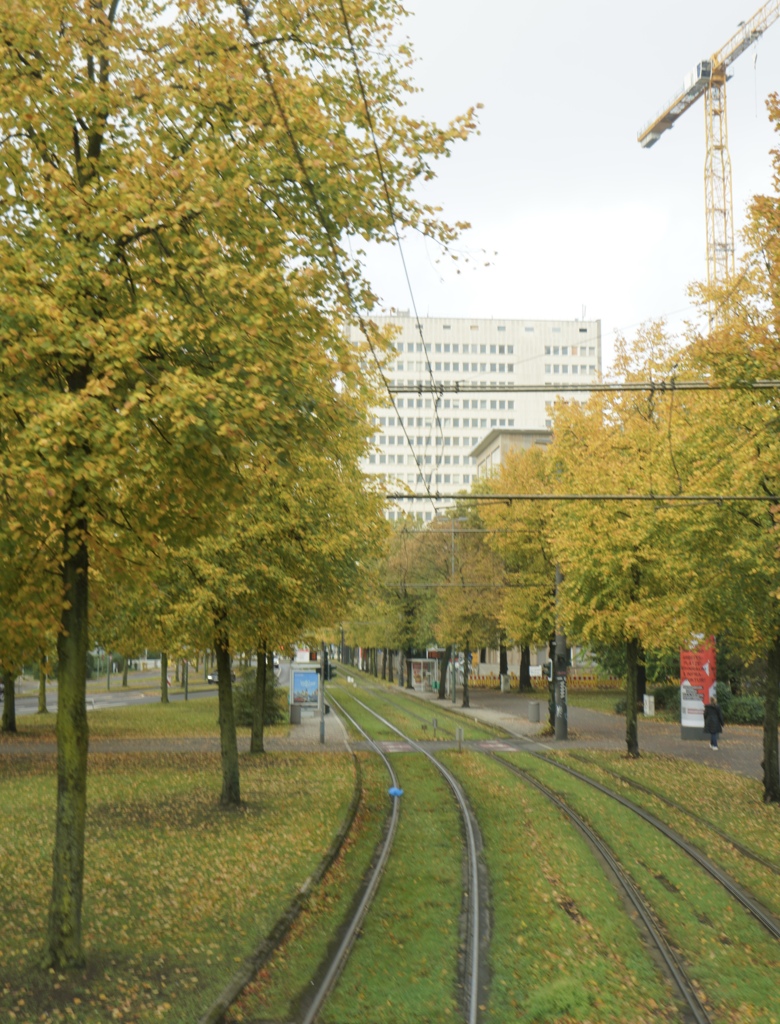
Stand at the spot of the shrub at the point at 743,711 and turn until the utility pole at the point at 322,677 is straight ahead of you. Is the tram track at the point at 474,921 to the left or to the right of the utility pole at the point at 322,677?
left

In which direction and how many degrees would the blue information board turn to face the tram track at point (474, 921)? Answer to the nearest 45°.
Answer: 0° — it already faces it

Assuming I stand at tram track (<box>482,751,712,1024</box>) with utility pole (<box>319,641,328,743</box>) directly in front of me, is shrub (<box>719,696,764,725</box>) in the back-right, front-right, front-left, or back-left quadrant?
front-right

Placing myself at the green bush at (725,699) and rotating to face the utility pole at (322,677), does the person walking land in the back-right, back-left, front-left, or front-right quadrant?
front-left

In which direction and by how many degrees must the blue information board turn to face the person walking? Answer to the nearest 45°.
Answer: approximately 45° to its left

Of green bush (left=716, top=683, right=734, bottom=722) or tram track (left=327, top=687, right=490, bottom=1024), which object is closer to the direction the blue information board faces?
the tram track

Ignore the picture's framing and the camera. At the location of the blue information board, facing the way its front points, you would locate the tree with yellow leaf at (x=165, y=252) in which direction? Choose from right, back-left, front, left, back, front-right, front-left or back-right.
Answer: front

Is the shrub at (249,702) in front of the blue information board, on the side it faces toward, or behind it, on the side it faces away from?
in front

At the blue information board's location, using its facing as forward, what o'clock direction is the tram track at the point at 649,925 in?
The tram track is roughly at 12 o'clock from the blue information board.

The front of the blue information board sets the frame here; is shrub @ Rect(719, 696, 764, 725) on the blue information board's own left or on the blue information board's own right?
on the blue information board's own left

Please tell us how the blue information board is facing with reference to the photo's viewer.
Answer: facing the viewer
